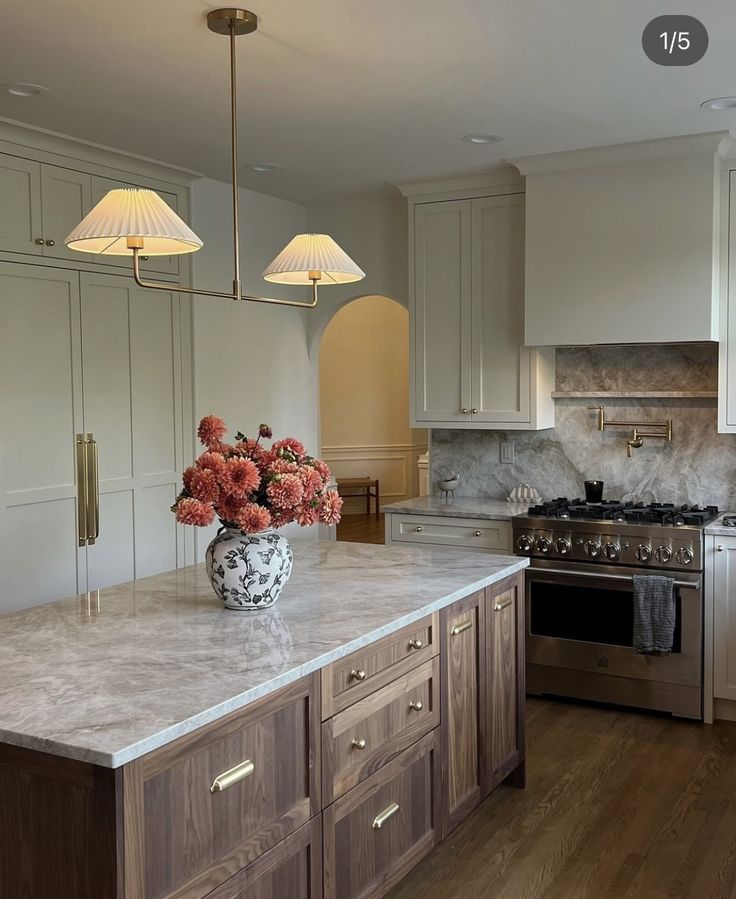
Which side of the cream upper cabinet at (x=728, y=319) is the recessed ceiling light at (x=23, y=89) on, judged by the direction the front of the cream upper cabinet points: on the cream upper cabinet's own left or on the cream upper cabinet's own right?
on the cream upper cabinet's own right

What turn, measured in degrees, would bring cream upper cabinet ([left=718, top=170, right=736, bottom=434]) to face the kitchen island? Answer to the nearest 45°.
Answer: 0° — it already faces it

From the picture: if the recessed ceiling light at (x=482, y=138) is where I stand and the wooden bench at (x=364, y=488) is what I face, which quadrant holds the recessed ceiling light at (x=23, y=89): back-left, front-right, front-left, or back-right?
back-left

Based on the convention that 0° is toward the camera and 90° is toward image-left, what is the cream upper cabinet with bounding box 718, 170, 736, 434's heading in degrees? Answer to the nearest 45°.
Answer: approximately 0°

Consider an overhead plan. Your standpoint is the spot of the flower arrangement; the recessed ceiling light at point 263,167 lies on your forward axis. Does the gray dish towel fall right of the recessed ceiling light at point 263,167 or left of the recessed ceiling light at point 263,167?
right

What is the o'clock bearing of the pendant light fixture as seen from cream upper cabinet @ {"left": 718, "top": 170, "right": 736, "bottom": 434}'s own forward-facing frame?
The pendant light fixture is roughly at 1 o'clock from the cream upper cabinet.

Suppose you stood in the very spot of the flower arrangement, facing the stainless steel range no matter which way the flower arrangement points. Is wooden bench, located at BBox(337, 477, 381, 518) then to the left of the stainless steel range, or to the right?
left

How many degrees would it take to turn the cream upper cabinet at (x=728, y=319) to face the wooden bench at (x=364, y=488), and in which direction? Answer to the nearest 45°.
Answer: approximately 135° to its right

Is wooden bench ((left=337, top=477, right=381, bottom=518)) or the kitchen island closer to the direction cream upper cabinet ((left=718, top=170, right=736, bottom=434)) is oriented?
the kitchen island

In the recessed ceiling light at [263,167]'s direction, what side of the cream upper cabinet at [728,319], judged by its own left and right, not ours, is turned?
right

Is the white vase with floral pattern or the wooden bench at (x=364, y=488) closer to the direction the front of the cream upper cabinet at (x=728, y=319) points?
the white vase with floral pattern

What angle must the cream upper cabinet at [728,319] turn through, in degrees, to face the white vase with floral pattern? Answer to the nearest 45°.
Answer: approximately 45° to its right
